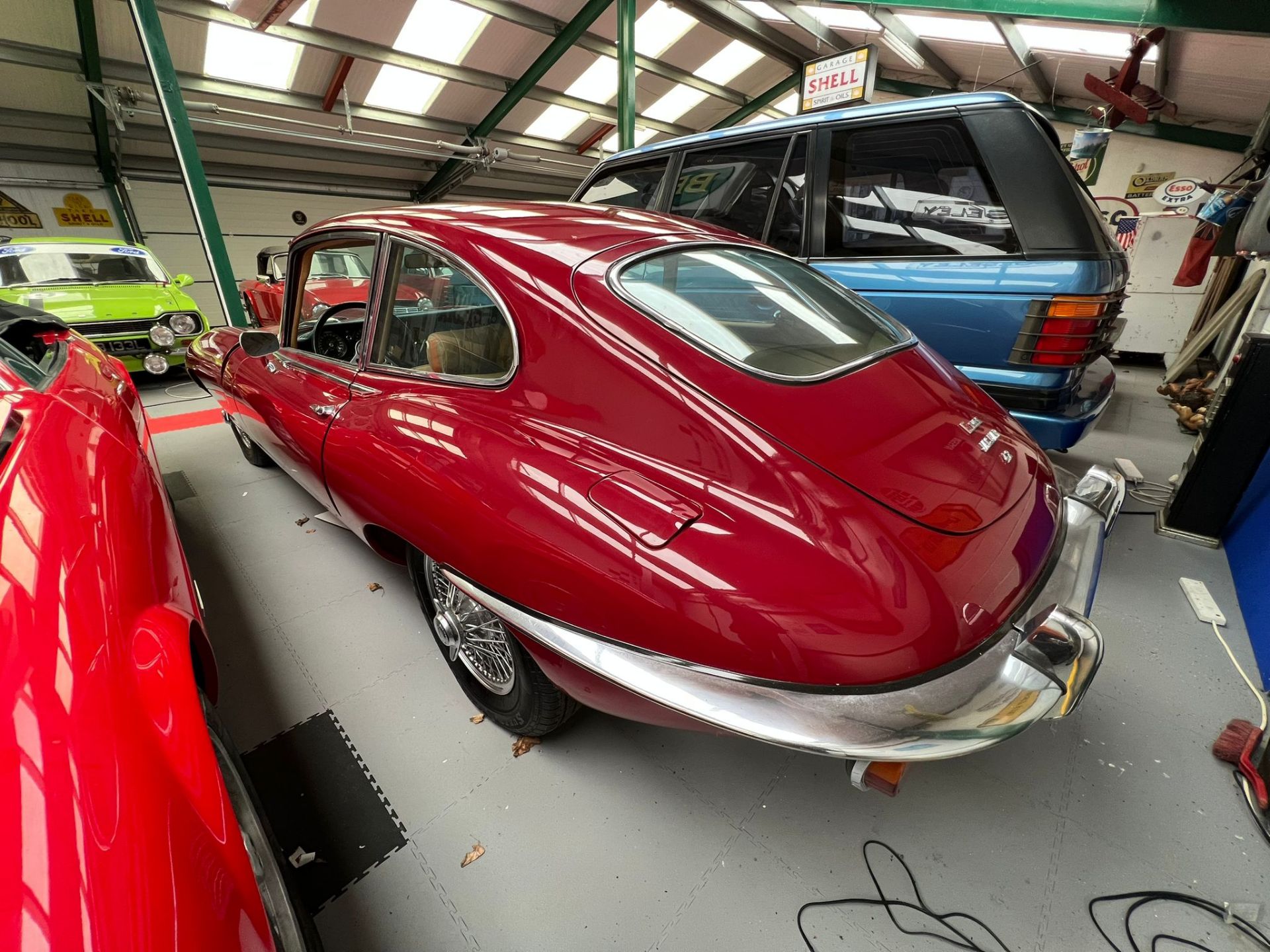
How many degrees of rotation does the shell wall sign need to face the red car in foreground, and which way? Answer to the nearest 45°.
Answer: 0° — it already faces it

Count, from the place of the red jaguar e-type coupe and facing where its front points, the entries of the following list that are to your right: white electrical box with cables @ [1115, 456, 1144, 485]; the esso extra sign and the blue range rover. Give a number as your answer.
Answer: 3

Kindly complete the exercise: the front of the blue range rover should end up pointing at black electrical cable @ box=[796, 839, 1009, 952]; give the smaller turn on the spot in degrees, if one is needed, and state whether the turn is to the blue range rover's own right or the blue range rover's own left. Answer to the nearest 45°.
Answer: approximately 135° to the blue range rover's own left

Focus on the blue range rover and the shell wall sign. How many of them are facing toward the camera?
1

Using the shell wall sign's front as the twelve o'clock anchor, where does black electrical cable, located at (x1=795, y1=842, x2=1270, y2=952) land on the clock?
The black electrical cable is roughly at 12 o'clock from the shell wall sign.

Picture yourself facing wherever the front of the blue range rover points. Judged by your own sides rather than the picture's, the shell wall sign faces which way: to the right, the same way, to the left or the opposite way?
the opposite way

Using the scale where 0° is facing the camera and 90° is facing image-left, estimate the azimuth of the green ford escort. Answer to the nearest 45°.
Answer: approximately 315°
